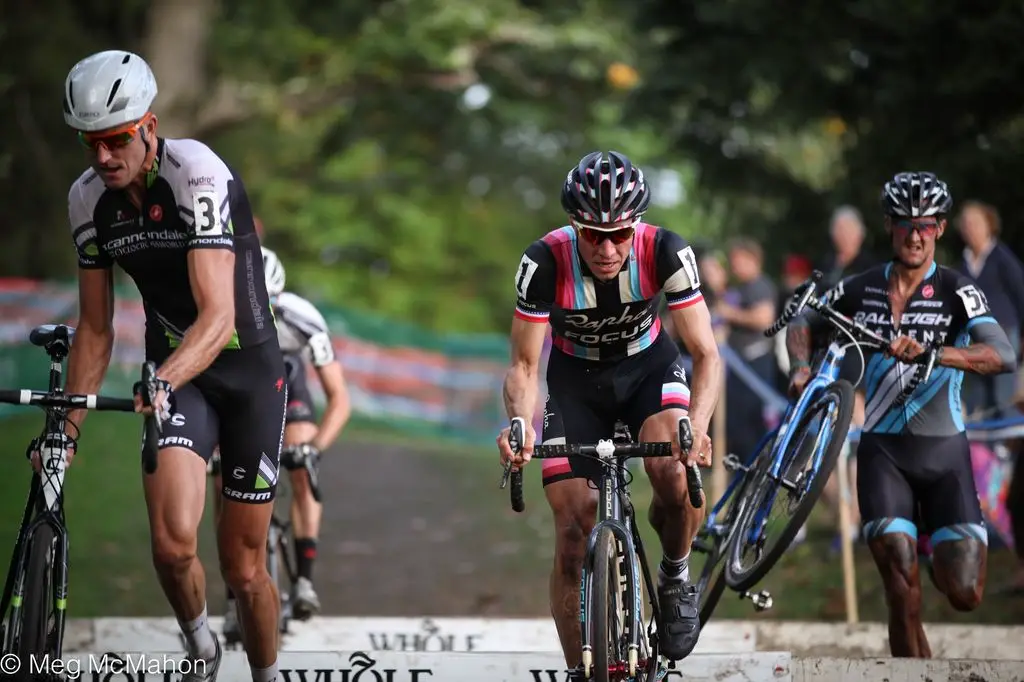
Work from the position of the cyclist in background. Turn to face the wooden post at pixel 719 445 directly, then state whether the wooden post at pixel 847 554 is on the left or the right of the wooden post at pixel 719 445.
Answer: right

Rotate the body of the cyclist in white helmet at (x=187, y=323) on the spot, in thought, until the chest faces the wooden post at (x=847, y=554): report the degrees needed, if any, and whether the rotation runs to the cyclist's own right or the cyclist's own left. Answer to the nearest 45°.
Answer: approximately 180°

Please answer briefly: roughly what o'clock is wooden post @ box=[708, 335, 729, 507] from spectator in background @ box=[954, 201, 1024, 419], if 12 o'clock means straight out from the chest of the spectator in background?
The wooden post is roughly at 3 o'clock from the spectator in background.

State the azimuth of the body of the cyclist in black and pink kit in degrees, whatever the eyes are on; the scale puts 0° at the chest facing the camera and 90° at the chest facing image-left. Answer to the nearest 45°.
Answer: approximately 0°

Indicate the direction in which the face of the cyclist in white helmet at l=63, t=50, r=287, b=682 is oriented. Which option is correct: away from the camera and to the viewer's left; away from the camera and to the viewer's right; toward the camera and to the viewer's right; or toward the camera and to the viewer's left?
toward the camera and to the viewer's left

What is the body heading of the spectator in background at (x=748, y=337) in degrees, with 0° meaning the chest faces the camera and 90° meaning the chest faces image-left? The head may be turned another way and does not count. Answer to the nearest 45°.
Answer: approximately 45°

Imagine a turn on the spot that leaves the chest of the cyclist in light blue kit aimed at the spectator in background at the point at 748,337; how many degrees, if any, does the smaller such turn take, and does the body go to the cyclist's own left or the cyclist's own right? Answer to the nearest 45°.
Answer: approximately 180°

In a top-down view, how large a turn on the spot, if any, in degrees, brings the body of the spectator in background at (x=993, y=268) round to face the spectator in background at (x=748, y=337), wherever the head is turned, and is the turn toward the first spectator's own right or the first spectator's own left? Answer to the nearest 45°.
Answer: approximately 90° to the first spectator's own right

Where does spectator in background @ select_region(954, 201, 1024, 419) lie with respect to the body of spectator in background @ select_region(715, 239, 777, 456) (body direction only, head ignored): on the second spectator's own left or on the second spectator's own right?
on the second spectator's own left

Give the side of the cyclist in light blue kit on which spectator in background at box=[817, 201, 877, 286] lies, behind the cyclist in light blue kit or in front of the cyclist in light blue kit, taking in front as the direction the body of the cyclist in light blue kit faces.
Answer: behind

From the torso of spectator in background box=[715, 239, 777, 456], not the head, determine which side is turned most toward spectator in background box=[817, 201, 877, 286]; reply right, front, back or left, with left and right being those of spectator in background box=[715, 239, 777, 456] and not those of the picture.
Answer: left
